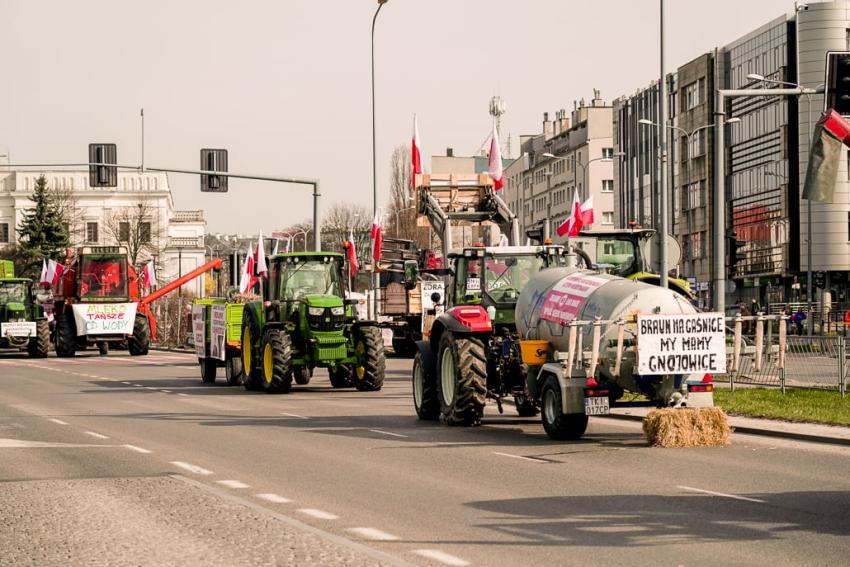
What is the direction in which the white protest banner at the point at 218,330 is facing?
toward the camera

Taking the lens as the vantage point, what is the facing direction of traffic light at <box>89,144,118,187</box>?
facing away from the viewer

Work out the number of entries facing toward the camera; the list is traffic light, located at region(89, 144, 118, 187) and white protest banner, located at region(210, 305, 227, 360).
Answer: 1

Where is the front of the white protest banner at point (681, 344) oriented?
toward the camera

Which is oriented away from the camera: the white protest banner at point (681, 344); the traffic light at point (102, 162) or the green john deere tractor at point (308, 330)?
the traffic light

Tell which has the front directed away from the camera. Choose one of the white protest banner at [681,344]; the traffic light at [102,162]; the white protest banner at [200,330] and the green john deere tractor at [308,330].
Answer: the traffic light

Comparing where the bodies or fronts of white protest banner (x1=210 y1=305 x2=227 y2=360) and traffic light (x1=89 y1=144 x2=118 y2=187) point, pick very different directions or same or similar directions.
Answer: very different directions

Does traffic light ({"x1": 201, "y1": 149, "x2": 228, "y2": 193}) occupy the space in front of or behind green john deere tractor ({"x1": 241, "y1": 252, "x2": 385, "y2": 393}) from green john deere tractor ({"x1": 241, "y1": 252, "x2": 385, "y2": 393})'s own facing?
behind

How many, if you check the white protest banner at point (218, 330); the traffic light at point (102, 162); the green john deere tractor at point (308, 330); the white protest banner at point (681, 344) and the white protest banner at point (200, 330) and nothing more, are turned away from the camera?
1

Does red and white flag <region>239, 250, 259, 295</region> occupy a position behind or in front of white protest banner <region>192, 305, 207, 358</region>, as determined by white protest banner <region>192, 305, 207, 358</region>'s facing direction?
behind

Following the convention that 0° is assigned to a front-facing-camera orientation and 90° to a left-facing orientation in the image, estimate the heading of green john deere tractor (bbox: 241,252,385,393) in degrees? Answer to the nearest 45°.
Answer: approximately 315°

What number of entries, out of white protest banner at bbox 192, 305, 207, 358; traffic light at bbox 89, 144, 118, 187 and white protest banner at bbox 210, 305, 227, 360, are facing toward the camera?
2
